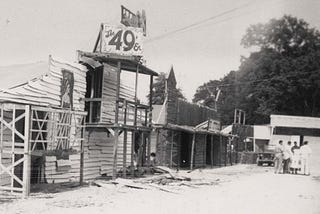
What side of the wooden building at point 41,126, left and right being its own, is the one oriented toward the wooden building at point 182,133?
left

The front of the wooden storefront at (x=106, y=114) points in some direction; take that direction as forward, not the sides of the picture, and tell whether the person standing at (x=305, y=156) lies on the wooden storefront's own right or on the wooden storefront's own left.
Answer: on the wooden storefront's own left

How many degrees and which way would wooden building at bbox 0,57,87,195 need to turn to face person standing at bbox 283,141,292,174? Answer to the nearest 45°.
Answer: approximately 90° to its left

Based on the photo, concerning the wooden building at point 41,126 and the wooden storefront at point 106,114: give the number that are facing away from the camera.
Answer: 0

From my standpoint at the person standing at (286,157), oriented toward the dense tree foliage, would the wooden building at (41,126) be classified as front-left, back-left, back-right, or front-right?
back-left

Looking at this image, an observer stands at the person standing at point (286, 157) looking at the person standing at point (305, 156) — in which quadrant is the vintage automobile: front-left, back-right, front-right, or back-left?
back-left

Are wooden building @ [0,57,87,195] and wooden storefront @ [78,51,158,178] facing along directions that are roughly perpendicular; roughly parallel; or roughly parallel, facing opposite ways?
roughly parallel

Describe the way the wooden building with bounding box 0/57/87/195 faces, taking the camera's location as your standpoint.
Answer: facing the viewer and to the right of the viewer
